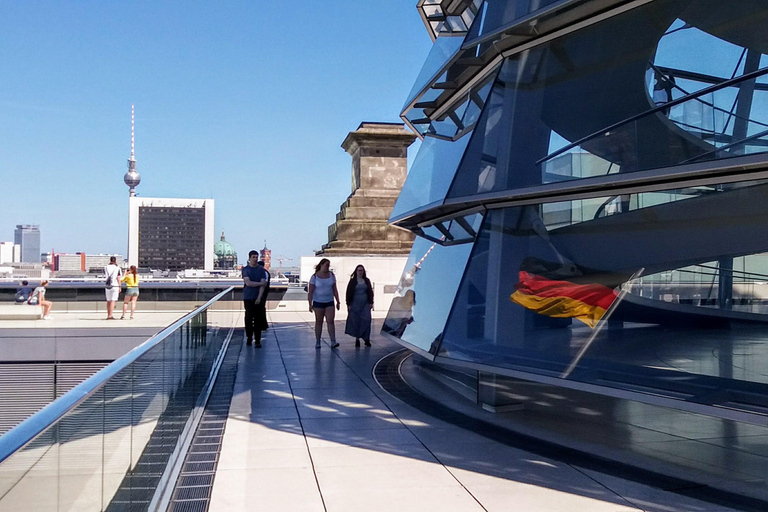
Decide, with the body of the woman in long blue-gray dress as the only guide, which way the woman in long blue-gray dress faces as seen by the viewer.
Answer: toward the camera

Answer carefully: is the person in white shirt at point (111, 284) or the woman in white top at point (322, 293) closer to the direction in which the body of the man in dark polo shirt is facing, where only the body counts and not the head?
the woman in white top

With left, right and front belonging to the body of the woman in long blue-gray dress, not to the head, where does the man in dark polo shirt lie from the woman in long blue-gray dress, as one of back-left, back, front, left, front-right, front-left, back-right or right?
right

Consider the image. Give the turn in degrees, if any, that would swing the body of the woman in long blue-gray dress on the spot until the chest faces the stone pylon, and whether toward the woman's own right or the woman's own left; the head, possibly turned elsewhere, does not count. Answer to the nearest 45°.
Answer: approximately 180°

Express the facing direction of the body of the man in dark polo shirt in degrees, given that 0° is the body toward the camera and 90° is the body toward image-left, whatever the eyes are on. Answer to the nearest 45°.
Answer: approximately 0°

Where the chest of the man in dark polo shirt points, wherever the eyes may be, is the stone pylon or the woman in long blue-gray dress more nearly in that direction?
the woman in long blue-gray dress

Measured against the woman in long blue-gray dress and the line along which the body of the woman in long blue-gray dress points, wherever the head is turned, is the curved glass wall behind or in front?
in front

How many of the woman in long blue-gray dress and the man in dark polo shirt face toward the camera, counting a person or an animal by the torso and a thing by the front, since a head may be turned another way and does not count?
2

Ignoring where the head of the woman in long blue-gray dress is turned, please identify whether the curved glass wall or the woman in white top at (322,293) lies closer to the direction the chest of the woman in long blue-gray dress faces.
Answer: the curved glass wall

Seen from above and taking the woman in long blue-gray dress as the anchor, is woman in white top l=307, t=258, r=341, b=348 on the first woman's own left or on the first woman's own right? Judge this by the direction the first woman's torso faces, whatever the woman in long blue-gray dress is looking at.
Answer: on the first woman's own right
